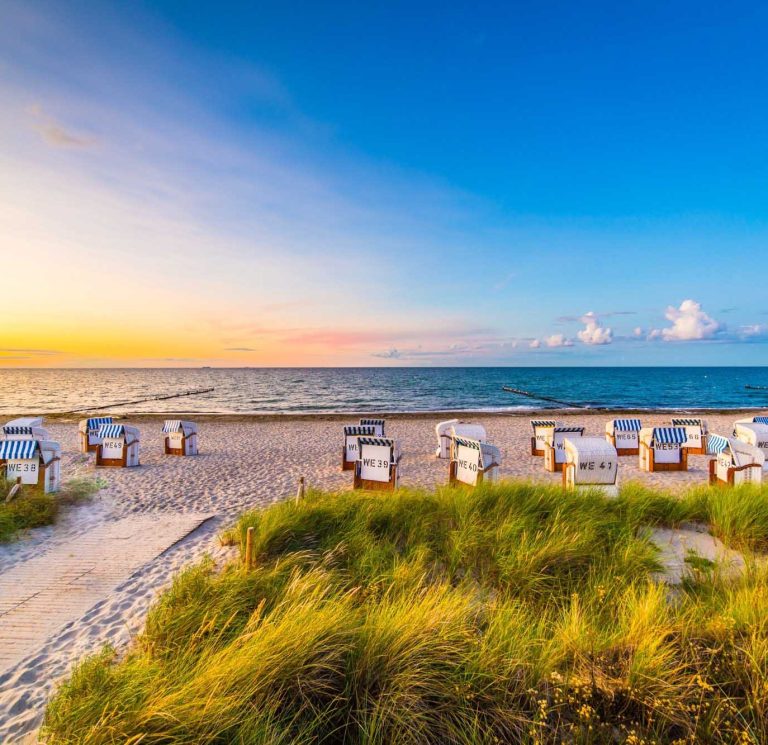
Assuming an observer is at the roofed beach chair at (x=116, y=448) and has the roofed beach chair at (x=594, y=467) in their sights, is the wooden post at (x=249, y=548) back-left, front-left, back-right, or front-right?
front-right

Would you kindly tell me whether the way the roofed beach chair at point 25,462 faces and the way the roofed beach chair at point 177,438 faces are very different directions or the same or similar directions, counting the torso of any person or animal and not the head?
same or similar directions
